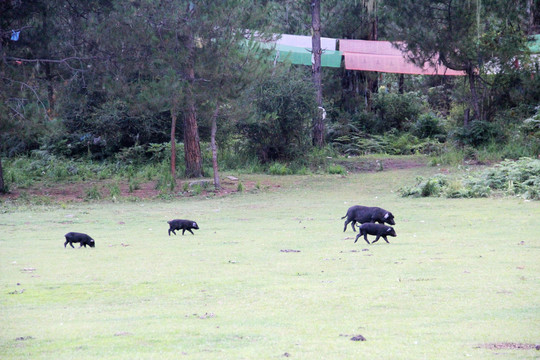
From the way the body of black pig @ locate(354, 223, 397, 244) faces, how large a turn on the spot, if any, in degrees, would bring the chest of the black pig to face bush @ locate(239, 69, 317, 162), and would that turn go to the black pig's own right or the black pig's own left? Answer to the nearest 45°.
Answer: approximately 90° to the black pig's own left

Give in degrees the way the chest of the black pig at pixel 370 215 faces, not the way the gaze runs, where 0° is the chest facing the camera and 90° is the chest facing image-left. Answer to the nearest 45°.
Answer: approximately 270°

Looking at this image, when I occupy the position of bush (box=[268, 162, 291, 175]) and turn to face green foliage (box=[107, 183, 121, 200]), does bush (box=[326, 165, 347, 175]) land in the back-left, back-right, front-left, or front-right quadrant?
back-left

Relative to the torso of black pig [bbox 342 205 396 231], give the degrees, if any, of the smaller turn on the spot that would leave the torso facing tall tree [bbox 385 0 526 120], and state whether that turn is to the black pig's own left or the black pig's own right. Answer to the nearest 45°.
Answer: approximately 90° to the black pig's own left

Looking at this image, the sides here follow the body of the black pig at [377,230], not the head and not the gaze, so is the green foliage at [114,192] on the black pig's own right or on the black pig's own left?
on the black pig's own left

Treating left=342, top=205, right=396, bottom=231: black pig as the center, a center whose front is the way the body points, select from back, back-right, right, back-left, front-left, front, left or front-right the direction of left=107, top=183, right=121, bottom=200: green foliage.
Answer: back-left

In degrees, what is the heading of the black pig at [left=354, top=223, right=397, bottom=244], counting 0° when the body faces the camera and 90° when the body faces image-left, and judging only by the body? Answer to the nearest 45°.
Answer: approximately 270°
